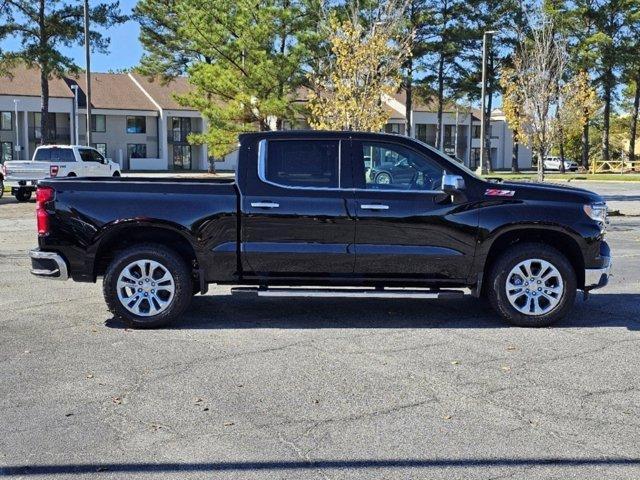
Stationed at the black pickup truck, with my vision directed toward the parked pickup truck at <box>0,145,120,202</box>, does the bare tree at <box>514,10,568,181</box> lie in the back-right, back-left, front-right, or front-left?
front-right

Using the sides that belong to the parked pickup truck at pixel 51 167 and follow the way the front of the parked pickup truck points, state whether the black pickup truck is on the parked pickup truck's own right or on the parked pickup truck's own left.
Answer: on the parked pickup truck's own right

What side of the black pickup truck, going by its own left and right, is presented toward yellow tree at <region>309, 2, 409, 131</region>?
left

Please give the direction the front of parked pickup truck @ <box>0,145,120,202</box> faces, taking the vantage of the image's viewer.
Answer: facing away from the viewer and to the right of the viewer

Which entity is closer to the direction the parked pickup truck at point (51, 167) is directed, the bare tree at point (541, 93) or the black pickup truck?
the bare tree

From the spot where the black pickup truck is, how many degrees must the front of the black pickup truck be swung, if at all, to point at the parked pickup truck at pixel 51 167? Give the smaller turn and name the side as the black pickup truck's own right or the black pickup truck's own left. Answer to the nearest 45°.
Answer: approximately 135° to the black pickup truck's own left

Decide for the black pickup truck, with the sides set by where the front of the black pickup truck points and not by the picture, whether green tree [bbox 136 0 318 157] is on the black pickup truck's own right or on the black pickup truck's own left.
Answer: on the black pickup truck's own left

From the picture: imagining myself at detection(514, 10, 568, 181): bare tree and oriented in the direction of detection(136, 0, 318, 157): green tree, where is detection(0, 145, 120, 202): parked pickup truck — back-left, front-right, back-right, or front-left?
front-left

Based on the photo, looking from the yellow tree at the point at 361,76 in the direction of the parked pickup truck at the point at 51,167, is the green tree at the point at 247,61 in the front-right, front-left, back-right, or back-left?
front-right

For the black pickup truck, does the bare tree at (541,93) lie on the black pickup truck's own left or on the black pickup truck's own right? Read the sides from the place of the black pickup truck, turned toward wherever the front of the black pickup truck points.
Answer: on the black pickup truck's own left

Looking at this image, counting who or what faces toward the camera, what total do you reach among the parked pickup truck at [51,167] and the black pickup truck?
0

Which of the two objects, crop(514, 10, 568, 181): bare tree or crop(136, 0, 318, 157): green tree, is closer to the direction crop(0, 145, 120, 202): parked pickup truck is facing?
the green tree

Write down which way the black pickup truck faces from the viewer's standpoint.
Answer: facing to the right of the viewer
